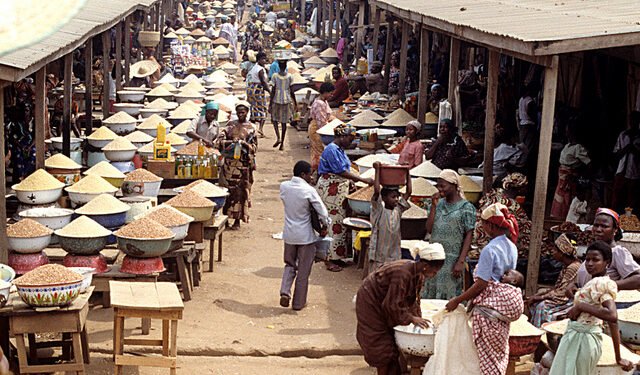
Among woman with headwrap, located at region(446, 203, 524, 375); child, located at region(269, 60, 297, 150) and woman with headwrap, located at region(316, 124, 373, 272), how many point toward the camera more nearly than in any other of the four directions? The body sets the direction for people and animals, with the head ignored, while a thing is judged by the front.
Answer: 1

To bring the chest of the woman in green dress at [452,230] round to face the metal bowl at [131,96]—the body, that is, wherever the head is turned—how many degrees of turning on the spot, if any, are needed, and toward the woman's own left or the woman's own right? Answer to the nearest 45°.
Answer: approximately 90° to the woman's own right

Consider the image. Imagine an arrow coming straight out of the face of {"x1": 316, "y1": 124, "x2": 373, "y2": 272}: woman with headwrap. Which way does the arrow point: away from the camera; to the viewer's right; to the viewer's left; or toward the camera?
to the viewer's right

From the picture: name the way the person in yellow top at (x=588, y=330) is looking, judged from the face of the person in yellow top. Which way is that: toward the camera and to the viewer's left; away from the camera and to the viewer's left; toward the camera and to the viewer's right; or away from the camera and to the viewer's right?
toward the camera and to the viewer's left

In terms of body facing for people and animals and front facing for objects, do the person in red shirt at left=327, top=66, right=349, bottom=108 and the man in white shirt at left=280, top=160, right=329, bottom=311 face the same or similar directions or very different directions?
very different directions

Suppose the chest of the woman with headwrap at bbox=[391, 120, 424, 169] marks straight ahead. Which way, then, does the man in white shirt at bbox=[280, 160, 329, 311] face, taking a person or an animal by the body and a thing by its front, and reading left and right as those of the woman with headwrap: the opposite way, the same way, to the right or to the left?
the opposite way

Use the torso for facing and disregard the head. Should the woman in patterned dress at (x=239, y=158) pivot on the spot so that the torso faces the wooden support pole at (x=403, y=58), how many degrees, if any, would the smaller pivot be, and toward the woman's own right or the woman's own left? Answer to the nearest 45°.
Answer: approximately 135° to the woman's own left

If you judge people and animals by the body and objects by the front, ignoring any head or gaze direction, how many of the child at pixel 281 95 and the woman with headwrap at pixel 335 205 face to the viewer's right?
1

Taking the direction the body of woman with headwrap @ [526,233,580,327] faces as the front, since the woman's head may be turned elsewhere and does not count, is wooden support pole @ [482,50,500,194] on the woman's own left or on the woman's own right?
on the woman's own right

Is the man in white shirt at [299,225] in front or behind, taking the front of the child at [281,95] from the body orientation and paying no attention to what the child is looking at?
in front

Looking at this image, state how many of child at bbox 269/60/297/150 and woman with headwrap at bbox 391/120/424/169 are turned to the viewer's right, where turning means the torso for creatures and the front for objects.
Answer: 0

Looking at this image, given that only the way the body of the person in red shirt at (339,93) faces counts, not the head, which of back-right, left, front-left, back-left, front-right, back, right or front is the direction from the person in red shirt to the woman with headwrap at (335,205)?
front-left
